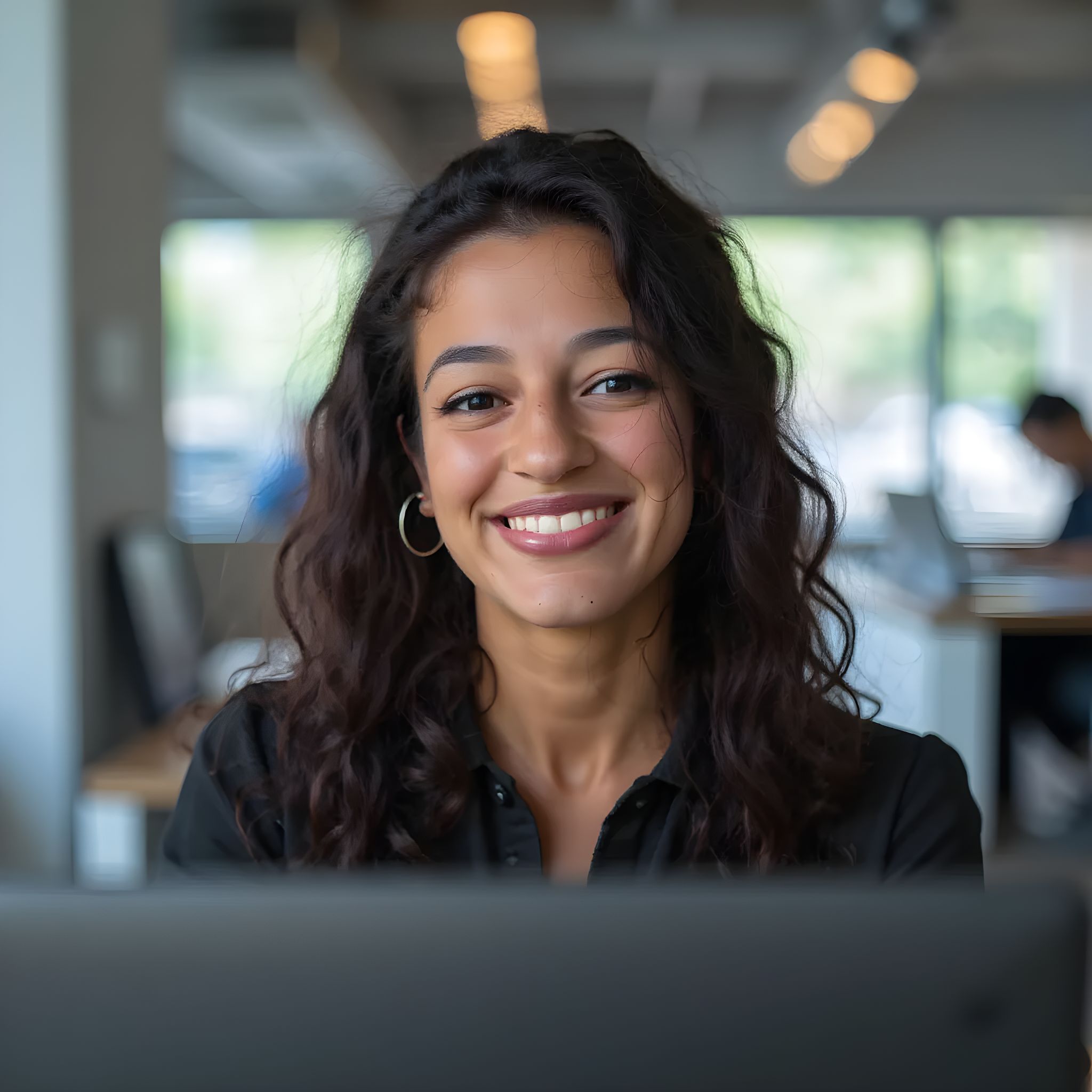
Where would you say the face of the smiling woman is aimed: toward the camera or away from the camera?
toward the camera

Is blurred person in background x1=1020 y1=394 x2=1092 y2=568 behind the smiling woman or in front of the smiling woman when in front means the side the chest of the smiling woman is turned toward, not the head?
behind

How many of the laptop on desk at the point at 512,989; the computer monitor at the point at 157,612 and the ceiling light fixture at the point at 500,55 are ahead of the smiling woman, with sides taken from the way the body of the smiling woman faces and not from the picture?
1

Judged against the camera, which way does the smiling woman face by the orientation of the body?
toward the camera

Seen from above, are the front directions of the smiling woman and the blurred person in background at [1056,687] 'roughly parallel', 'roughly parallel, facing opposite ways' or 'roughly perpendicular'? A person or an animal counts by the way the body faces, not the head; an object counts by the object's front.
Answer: roughly perpendicular

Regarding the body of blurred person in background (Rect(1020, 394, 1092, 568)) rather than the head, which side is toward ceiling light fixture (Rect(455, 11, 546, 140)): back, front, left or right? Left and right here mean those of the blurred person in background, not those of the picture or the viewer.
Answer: front

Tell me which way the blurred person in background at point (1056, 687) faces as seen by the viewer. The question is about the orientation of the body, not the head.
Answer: to the viewer's left

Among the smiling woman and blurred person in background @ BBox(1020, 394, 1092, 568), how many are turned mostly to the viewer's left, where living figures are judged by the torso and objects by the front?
1

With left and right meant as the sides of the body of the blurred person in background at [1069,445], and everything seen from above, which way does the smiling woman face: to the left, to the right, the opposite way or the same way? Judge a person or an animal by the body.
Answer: to the left
